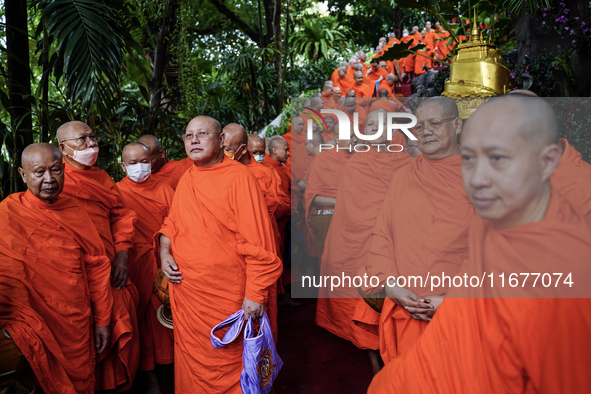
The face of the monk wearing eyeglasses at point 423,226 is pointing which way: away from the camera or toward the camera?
toward the camera

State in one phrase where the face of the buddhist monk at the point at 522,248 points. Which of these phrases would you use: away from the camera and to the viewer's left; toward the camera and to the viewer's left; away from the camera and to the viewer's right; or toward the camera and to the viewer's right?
toward the camera and to the viewer's left

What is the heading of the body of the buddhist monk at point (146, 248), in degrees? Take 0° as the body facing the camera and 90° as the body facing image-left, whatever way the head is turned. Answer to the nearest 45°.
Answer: approximately 0°

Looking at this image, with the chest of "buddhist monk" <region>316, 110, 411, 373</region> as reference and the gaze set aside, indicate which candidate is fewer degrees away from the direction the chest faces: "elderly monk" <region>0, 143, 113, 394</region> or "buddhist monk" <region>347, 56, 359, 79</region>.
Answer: the elderly monk

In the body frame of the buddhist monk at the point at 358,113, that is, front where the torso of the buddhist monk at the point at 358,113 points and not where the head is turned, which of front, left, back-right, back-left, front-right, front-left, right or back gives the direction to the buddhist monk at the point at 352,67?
back-right

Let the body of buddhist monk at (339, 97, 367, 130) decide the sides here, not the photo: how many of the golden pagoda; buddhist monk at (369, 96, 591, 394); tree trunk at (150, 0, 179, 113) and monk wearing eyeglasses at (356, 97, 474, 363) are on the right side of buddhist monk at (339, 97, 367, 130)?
1

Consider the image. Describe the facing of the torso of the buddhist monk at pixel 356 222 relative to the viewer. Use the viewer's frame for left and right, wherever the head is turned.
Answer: facing the viewer and to the left of the viewer

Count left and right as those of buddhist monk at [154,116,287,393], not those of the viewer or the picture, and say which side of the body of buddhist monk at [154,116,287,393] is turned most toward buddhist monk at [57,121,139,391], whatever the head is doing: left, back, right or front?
right

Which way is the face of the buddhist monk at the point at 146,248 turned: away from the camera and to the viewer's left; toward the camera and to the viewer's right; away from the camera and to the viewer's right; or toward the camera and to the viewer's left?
toward the camera and to the viewer's right

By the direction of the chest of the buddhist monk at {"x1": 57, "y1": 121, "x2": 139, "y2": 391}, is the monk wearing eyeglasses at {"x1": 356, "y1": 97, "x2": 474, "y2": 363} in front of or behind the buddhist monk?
in front

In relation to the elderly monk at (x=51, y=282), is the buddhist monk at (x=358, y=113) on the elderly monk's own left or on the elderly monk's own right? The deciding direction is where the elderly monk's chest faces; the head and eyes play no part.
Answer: on the elderly monk's own left

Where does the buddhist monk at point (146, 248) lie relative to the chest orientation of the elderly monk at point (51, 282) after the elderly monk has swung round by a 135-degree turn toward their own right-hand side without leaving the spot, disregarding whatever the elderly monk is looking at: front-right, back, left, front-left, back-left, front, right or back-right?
back-right

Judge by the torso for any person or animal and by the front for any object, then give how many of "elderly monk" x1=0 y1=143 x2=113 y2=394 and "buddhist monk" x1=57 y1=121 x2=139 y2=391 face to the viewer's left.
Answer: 0

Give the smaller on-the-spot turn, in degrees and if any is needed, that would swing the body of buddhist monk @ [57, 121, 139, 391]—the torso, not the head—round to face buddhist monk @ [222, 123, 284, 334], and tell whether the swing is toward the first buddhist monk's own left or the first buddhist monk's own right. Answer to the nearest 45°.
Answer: approximately 90° to the first buddhist monk's own left

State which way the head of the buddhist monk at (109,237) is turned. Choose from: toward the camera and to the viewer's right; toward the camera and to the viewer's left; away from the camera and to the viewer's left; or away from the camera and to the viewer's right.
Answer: toward the camera and to the viewer's right
